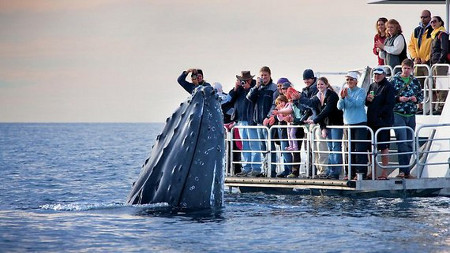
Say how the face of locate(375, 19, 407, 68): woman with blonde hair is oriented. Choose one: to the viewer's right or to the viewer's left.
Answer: to the viewer's left

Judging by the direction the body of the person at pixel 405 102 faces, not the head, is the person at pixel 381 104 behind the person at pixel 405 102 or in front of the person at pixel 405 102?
in front

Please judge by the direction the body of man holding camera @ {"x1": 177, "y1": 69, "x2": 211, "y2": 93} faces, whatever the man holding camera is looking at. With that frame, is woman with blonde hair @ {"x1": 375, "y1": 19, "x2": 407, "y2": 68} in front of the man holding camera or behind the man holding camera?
behind

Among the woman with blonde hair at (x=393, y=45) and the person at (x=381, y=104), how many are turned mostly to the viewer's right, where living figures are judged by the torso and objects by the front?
0

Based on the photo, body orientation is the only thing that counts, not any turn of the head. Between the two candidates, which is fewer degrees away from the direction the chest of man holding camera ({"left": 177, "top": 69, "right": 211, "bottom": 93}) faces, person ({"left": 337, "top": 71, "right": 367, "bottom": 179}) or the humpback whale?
the humpback whale

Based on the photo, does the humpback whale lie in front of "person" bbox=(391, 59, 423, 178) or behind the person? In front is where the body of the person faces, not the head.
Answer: in front

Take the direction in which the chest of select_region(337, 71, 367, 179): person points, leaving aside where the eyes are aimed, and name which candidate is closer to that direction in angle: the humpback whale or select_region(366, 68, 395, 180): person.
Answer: the humpback whale

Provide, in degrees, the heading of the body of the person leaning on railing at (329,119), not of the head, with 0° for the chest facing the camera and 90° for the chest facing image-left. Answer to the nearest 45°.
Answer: approximately 45°
